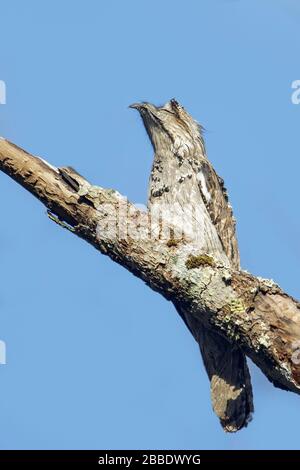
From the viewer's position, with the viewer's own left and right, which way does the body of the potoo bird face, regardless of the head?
facing the viewer and to the left of the viewer
